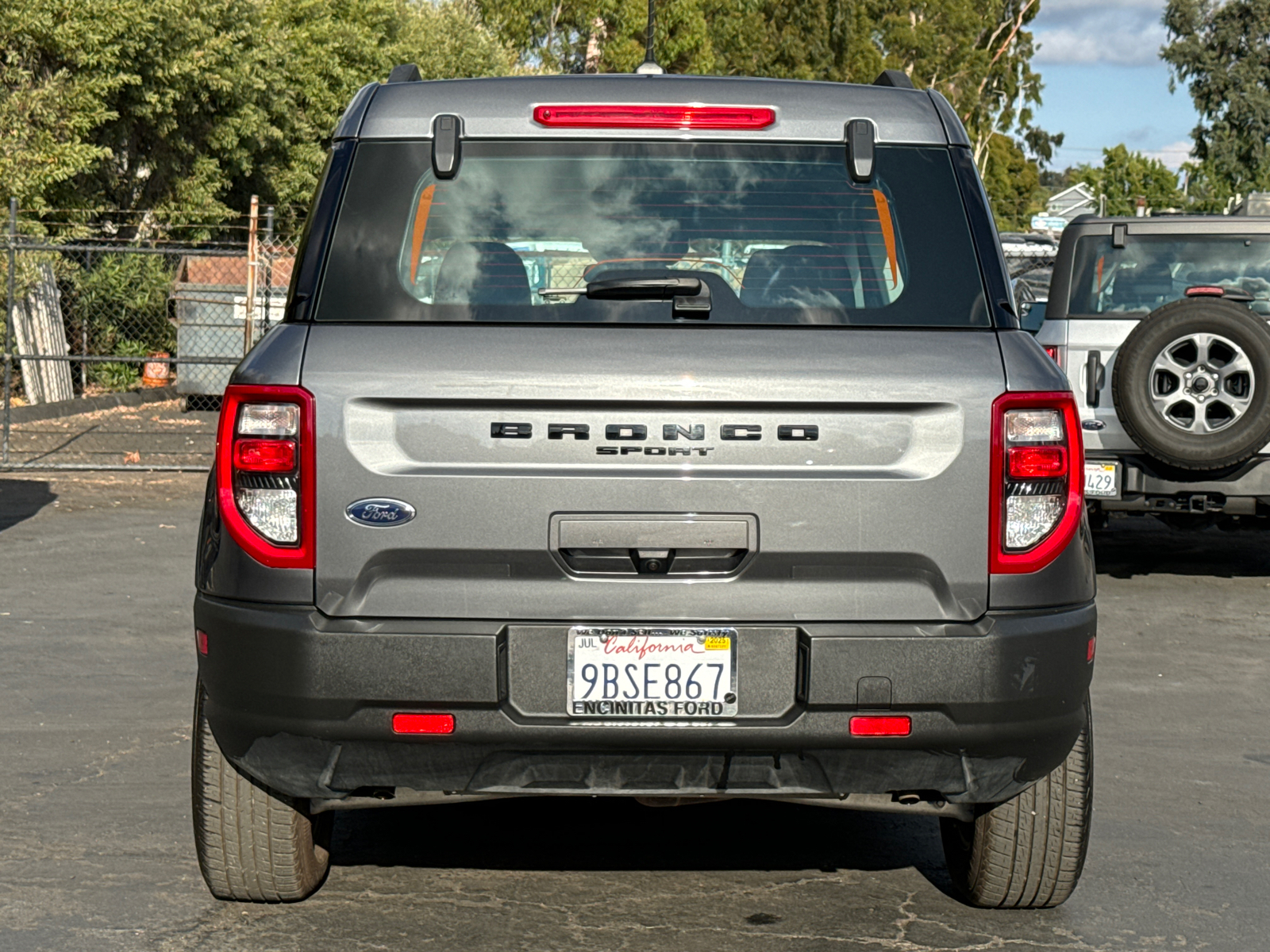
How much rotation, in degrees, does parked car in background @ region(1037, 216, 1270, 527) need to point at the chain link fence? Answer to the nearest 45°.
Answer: approximately 45° to its left

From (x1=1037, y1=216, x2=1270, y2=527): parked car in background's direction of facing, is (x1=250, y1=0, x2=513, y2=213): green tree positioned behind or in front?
in front

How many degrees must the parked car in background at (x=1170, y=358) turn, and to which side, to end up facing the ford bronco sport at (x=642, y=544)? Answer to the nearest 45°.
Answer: approximately 180°

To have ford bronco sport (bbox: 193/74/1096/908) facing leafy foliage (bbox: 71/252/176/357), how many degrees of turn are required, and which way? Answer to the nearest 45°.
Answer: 0° — it already faces it

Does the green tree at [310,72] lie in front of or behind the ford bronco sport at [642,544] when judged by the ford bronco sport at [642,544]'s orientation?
in front

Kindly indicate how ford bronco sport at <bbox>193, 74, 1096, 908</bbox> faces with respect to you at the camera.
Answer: facing away from the viewer

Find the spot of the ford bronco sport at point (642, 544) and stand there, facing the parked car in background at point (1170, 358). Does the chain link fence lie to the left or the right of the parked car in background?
left

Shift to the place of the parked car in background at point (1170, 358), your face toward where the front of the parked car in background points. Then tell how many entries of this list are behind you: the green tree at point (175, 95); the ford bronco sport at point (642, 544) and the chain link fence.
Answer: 1

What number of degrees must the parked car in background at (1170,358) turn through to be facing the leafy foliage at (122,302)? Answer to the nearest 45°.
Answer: approximately 45° to its left

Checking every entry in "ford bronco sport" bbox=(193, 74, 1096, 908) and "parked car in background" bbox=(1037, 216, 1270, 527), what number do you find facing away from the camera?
2

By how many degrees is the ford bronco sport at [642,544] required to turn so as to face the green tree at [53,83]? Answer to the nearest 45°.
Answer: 0° — it already faces it

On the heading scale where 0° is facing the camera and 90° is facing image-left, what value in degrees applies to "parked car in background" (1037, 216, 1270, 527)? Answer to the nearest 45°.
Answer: approximately 180°
